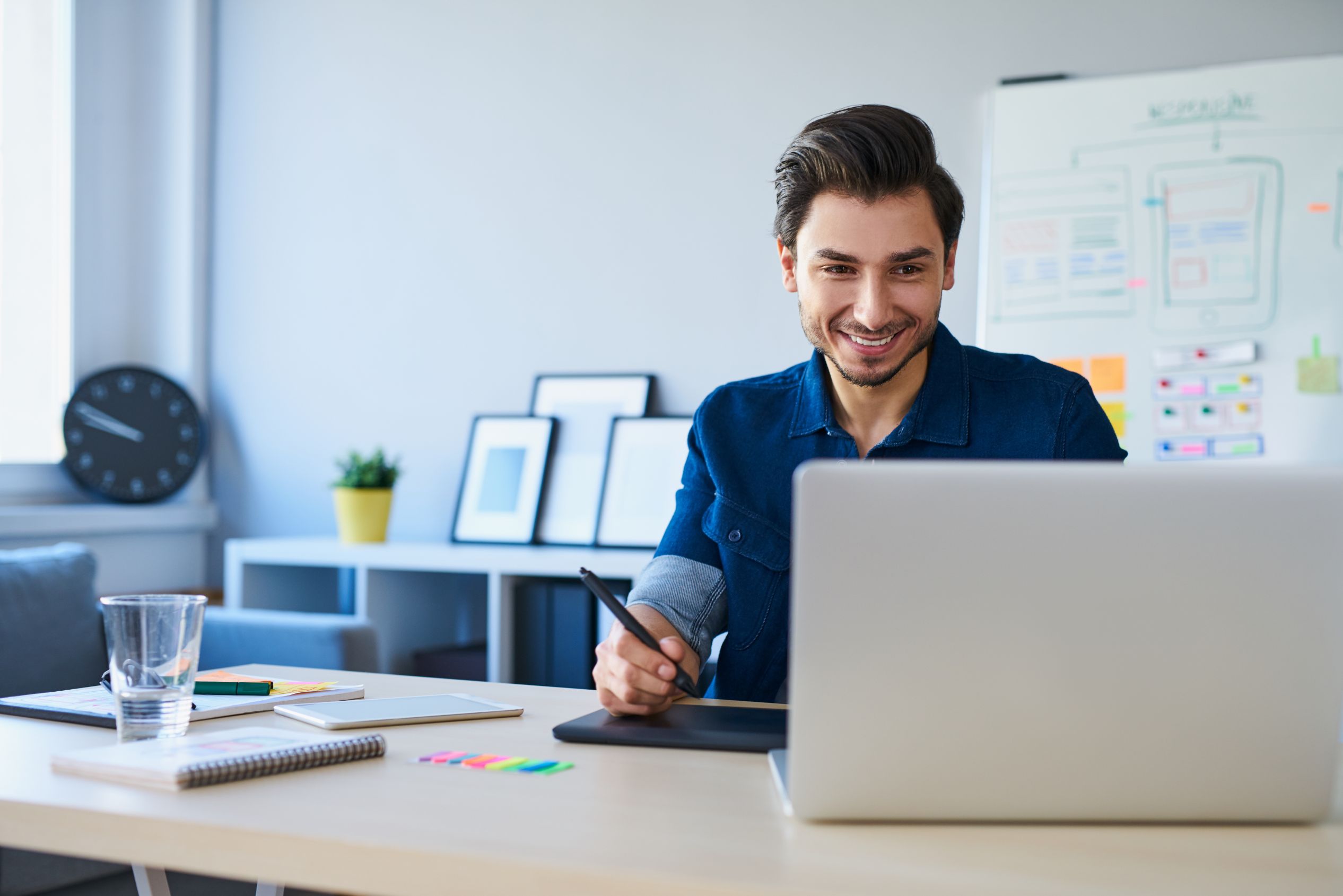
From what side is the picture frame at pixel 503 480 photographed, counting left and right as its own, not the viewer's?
front

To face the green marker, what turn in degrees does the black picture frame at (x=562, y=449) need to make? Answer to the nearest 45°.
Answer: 0° — it already faces it

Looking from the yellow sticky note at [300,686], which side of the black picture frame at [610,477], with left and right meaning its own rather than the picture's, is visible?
front

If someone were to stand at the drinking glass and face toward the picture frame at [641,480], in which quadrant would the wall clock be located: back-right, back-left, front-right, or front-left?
front-left

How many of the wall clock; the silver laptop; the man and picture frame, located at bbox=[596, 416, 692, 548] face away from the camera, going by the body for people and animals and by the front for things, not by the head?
1

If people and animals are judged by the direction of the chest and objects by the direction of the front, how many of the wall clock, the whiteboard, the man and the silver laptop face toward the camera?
3

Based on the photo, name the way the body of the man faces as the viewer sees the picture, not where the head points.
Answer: toward the camera

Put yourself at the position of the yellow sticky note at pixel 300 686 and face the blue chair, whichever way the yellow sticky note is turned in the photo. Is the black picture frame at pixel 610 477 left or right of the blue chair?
right

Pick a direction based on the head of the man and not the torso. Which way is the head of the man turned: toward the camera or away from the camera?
toward the camera

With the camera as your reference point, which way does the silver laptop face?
facing away from the viewer

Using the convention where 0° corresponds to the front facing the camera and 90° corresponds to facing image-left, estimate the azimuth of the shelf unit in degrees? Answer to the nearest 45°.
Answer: approximately 0°

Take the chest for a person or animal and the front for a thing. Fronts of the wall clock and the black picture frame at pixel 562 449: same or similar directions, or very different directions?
same or similar directions

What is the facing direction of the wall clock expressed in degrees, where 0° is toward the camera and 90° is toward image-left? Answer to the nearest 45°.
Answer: approximately 0°

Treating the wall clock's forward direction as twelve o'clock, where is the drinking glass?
The drinking glass is roughly at 12 o'clock from the wall clock.

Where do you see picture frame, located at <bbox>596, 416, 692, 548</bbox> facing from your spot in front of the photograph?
facing the viewer

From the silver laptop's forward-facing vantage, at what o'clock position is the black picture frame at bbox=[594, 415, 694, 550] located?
The black picture frame is roughly at 11 o'clock from the silver laptop.

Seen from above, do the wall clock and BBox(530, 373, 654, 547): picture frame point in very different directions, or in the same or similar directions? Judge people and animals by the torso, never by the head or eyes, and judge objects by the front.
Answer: same or similar directions
